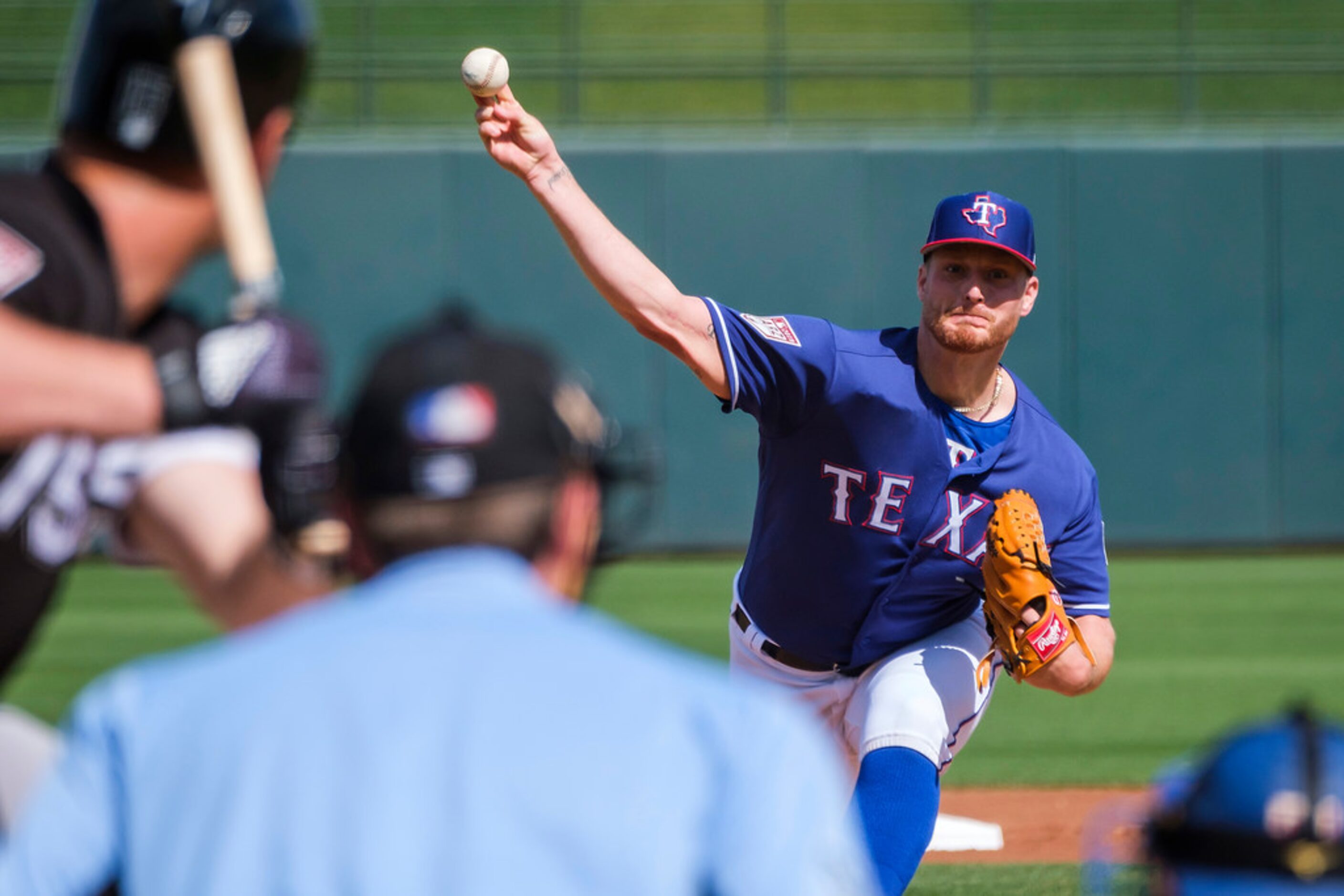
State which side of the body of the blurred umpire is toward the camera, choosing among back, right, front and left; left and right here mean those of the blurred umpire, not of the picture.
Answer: back

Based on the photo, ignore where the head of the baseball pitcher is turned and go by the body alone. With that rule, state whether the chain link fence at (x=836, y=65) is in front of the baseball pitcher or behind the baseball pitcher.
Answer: behind

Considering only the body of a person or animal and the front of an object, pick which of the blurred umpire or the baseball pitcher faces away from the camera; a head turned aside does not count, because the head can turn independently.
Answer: the blurred umpire

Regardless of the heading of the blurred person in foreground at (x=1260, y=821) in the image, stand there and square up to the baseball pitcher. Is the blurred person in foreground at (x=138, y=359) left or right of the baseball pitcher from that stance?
left

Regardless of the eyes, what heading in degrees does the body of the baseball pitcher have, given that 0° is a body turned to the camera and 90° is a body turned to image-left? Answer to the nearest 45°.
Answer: approximately 0°

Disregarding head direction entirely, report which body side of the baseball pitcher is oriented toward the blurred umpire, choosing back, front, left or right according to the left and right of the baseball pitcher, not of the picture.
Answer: front

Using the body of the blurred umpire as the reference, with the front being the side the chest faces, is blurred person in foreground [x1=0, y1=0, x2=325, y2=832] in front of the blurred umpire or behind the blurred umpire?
in front

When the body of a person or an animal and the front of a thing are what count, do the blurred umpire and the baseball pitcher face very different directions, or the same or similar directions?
very different directions

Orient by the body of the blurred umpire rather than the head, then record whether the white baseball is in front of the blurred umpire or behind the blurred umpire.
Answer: in front

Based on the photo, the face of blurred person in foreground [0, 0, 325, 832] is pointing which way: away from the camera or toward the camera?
away from the camera

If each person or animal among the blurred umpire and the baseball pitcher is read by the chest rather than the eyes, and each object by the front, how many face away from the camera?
1
